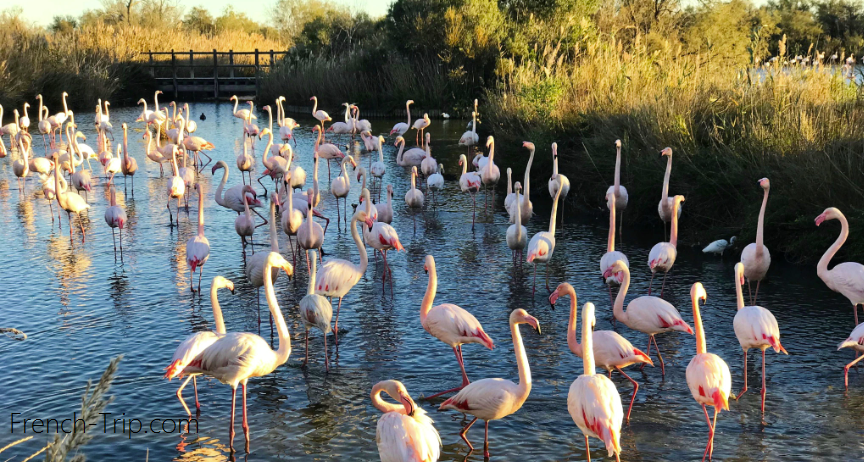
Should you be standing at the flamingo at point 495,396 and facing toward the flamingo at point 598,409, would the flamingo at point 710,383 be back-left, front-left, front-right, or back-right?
front-left

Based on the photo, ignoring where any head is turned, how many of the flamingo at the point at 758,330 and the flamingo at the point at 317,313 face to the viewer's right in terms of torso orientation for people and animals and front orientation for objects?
0

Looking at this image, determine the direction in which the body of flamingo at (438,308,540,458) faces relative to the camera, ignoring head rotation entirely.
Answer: to the viewer's right

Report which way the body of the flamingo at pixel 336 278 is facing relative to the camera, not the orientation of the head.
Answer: to the viewer's right

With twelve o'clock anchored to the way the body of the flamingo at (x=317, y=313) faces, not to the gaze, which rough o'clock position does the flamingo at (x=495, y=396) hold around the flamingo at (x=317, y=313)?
the flamingo at (x=495, y=396) is roughly at 5 o'clock from the flamingo at (x=317, y=313).

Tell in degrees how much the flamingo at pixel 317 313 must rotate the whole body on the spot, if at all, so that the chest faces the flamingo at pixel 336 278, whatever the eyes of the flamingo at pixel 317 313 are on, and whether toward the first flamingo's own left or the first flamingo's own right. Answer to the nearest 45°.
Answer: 0° — it already faces it

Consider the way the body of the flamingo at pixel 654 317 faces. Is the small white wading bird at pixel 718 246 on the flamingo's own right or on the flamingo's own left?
on the flamingo's own right

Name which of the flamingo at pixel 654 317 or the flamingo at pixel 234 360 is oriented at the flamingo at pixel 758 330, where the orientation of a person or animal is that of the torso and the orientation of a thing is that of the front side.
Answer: the flamingo at pixel 234 360

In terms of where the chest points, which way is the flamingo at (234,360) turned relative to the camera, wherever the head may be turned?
to the viewer's right

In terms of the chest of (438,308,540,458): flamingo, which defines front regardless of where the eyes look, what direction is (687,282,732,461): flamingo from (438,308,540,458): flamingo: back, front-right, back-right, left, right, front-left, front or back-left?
front

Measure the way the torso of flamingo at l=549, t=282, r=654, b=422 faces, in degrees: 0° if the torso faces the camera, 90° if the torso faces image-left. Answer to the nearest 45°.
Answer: approximately 90°

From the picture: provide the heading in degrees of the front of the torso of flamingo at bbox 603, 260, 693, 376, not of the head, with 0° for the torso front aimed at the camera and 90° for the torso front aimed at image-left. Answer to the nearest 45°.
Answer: approximately 90°

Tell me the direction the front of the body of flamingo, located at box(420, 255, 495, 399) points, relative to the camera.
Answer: to the viewer's left
